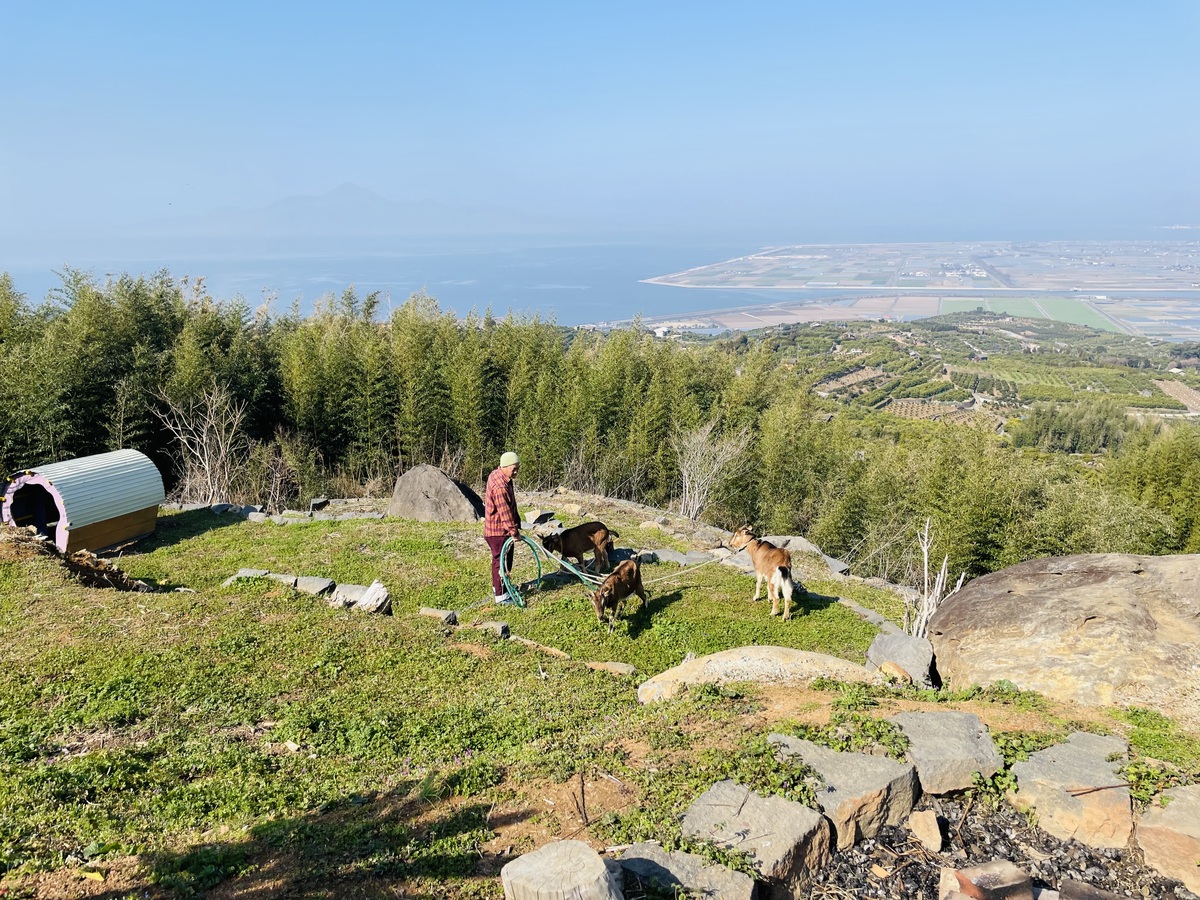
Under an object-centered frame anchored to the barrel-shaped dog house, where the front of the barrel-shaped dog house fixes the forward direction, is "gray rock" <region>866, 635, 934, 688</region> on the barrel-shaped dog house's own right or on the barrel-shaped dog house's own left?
on the barrel-shaped dog house's own left

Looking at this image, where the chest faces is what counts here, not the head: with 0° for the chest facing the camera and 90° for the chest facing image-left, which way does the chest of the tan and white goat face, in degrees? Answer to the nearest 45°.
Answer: approximately 135°

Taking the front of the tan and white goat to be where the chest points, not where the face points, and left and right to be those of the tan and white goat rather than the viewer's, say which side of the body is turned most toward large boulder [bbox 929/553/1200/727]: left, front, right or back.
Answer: back

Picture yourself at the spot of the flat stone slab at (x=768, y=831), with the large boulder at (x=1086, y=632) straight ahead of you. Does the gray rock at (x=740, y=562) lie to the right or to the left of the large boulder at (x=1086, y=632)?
left

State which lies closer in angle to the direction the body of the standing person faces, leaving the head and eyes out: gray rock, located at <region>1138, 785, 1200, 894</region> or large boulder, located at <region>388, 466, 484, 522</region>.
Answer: the gray rock

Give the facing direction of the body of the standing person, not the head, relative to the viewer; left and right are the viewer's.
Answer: facing to the right of the viewer

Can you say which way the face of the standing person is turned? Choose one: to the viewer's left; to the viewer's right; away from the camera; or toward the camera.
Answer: to the viewer's right
